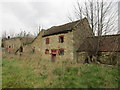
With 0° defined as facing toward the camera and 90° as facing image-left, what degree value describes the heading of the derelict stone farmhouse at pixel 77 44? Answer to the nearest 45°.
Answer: approximately 45°
